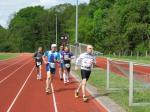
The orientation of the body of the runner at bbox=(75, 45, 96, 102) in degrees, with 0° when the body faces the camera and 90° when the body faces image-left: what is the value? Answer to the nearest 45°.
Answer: approximately 315°
